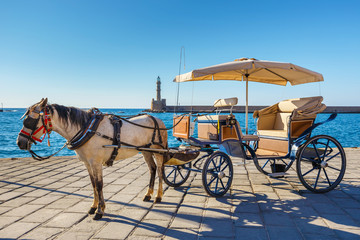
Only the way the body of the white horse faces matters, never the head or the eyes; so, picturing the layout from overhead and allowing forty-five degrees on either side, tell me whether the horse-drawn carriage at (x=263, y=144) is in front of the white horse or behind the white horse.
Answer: behind

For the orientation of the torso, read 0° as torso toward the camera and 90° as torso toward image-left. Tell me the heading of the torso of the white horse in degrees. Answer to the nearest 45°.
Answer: approximately 45°
